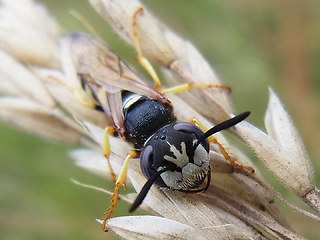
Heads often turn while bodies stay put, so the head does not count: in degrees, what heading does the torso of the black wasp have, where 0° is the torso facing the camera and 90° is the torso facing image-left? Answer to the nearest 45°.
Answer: approximately 315°
